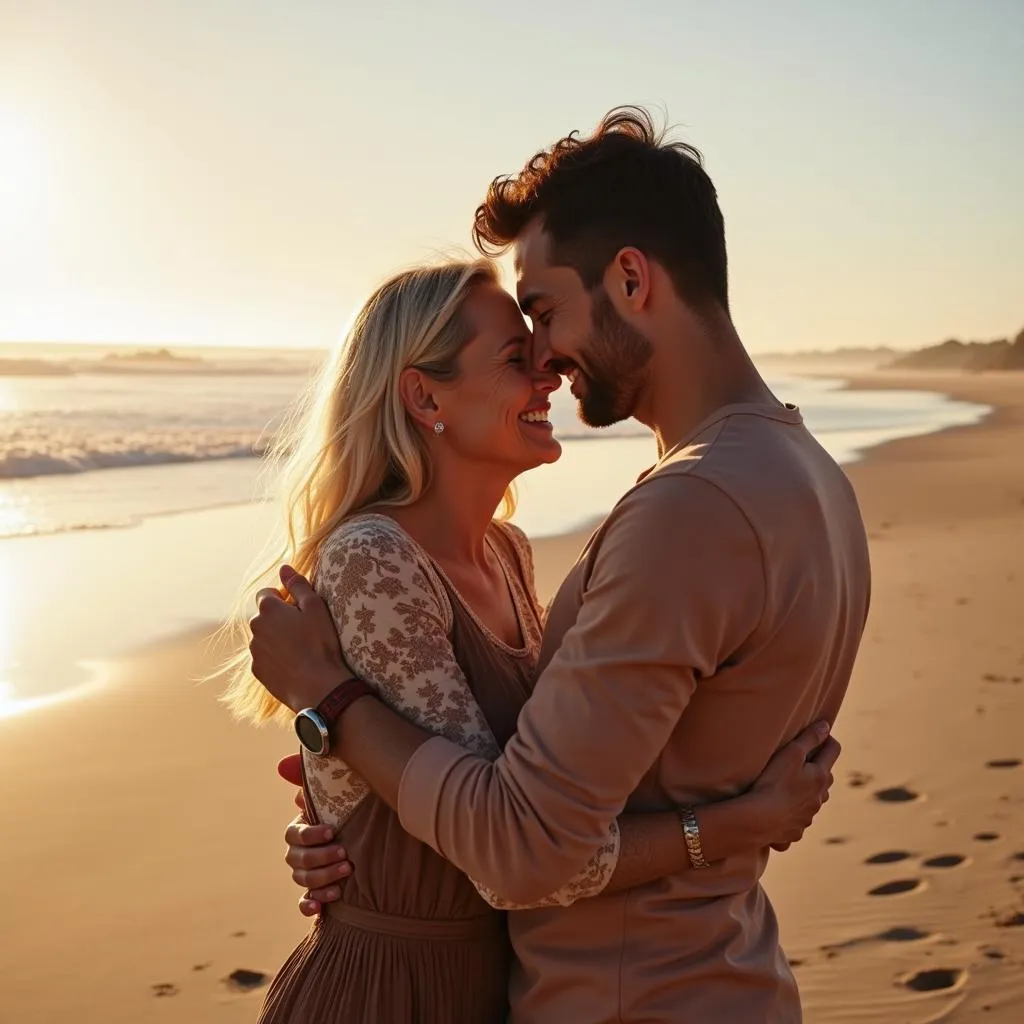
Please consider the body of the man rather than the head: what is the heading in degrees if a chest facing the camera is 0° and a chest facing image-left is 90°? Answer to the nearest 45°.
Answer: approximately 90°
